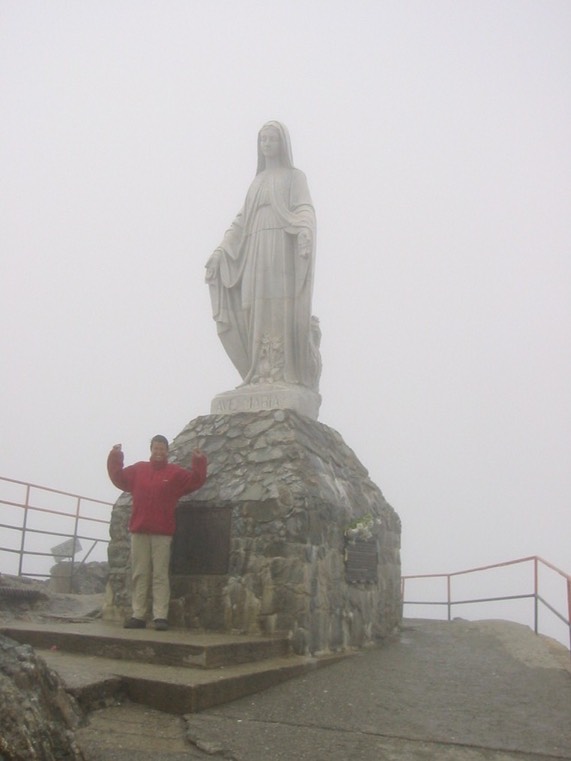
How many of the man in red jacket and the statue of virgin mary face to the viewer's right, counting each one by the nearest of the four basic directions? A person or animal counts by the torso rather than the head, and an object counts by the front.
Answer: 0

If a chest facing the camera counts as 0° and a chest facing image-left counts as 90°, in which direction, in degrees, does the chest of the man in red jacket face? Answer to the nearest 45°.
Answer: approximately 0°
